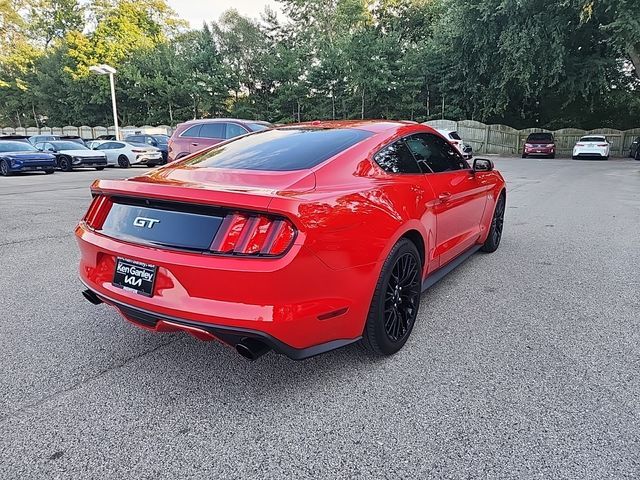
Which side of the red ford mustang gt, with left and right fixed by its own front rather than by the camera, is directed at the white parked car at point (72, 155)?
left

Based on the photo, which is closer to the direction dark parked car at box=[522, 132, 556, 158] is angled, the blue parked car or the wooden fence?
the blue parked car

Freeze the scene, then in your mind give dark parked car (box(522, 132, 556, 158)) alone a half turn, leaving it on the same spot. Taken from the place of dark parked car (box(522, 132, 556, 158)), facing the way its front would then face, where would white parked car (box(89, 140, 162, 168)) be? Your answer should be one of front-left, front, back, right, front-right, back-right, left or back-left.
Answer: back-left

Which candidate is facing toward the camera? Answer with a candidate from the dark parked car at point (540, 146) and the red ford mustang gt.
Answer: the dark parked car

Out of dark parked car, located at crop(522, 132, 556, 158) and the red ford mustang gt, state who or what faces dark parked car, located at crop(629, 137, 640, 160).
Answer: the red ford mustang gt

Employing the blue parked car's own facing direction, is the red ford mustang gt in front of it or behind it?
in front

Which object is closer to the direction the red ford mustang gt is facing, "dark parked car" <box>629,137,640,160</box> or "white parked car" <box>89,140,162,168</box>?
the dark parked car

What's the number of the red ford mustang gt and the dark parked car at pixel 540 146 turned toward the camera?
1

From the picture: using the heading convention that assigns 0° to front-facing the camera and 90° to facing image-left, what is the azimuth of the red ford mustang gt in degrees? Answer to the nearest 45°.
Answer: approximately 225°

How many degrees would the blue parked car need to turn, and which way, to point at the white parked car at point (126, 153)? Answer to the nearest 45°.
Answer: approximately 90° to its left

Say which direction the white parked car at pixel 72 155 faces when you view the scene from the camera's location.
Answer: facing the viewer and to the right of the viewer

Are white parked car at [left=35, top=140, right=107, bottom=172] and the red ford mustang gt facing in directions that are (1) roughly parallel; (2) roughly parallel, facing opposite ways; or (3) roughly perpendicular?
roughly perpendicular

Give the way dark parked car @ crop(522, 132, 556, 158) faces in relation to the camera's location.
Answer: facing the viewer
